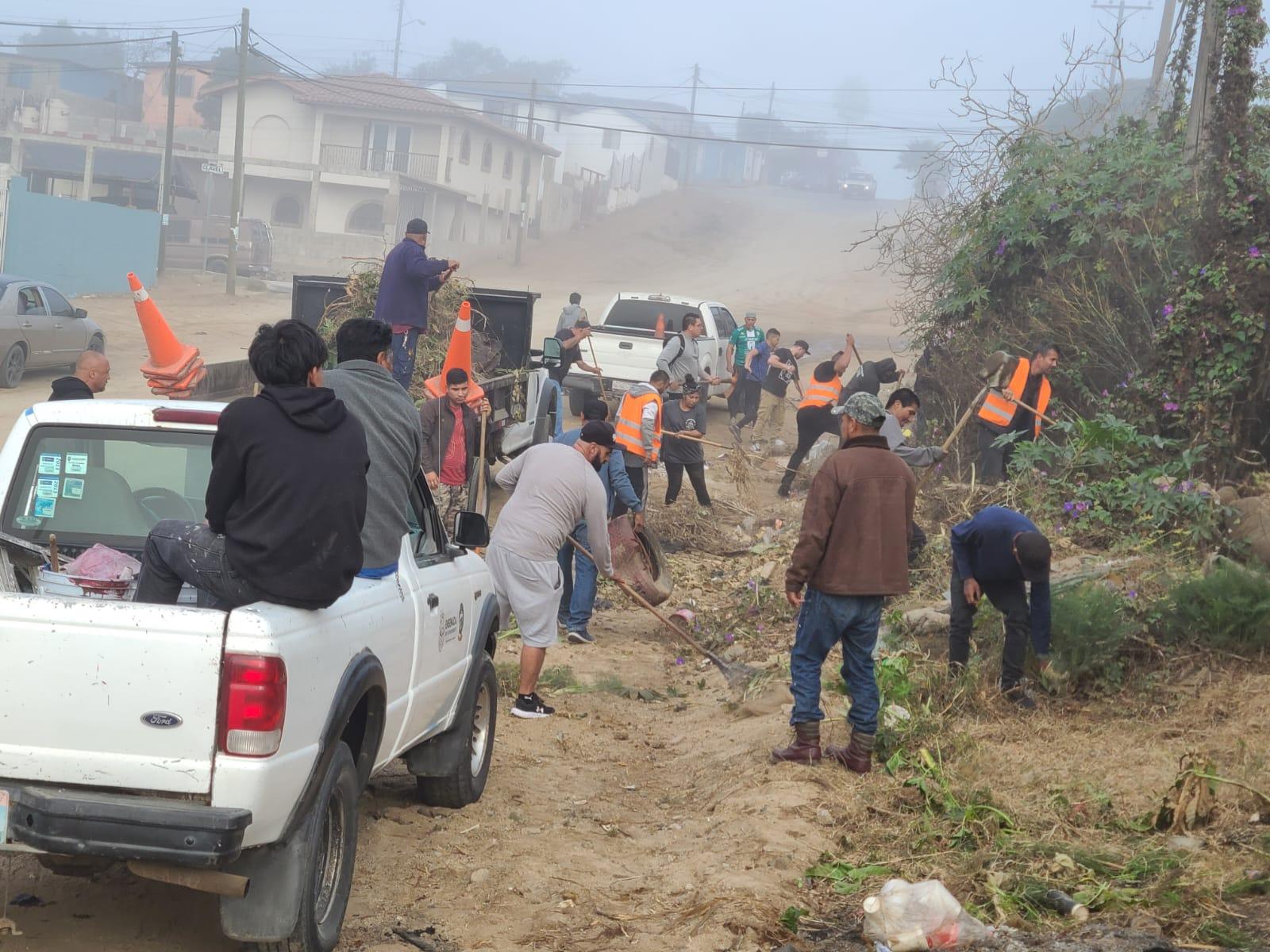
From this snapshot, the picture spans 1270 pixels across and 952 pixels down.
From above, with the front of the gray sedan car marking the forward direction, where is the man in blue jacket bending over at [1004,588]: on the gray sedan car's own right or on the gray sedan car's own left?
on the gray sedan car's own right

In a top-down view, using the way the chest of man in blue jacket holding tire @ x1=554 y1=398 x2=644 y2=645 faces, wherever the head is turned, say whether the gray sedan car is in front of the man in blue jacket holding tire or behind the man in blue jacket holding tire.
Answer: behind

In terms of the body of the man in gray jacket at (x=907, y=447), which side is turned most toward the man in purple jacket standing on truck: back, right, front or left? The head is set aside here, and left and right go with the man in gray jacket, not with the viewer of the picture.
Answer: back

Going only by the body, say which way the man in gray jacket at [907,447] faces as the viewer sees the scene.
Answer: to the viewer's right

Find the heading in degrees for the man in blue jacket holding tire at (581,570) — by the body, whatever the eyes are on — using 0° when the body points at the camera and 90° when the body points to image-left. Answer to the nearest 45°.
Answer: approximately 315°

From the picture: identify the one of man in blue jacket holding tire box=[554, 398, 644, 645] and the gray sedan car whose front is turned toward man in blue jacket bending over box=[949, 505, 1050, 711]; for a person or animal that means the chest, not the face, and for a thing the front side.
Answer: man in blue jacket holding tire box=[554, 398, 644, 645]

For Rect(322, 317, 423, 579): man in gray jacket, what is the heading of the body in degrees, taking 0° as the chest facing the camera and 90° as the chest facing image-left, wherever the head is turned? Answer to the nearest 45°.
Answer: approximately 225°
